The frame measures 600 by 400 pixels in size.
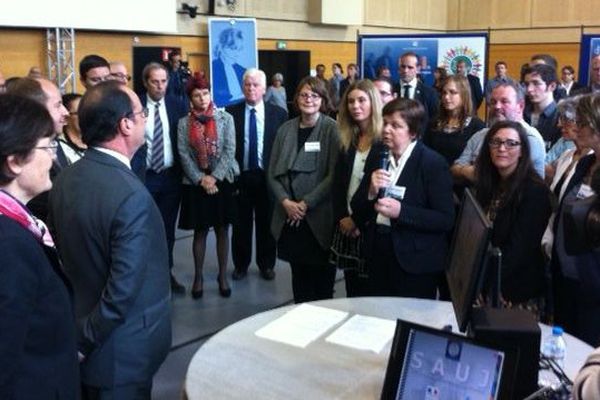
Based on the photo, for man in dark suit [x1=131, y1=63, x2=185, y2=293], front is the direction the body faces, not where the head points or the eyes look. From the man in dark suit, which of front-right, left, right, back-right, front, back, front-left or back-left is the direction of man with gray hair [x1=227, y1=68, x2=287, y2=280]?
left

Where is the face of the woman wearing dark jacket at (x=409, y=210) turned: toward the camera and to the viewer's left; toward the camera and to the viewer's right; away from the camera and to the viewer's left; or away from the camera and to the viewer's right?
toward the camera and to the viewer's left

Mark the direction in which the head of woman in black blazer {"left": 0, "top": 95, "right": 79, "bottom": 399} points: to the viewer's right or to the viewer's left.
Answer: to the viewer's right

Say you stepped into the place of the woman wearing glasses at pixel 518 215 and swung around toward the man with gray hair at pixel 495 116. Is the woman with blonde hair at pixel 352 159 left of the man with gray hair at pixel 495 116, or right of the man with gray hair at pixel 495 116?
left

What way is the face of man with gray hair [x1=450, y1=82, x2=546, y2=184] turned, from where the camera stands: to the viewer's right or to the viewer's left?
to the viewer's left

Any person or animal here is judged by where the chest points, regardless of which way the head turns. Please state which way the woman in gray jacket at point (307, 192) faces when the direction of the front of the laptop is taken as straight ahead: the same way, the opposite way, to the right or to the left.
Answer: the same way

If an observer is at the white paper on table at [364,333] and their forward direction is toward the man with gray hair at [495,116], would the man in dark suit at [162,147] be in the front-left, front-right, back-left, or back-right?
front-left

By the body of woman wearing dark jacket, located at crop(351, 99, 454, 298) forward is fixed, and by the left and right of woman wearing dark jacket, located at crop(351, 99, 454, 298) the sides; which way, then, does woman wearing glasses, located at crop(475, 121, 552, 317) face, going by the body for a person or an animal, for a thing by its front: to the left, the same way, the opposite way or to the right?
the same way

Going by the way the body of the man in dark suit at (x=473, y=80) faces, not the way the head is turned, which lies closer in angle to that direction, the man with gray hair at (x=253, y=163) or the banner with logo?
the man with gray hair

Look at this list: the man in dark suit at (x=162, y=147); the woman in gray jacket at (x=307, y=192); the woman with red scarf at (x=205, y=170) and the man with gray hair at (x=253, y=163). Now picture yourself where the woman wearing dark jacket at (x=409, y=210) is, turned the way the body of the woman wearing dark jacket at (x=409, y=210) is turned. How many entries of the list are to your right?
4

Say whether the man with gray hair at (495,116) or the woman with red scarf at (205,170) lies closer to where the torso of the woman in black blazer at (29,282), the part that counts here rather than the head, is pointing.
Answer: the man with gray hair

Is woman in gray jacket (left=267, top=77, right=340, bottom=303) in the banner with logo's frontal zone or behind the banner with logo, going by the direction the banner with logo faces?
frontal zone

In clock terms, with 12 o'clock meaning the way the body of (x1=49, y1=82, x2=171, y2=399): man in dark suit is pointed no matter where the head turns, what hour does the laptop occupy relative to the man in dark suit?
The laptop is roughly at 3 o'clock from the man in dark suit.

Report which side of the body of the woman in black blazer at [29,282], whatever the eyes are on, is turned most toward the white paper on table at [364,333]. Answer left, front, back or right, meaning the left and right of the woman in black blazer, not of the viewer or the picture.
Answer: front

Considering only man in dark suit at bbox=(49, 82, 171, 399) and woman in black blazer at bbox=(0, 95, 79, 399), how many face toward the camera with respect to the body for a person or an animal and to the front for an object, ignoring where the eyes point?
0

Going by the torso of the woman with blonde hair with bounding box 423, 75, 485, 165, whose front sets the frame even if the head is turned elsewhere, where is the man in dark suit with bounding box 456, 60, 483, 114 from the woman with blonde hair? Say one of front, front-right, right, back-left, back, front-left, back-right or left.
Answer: back-right

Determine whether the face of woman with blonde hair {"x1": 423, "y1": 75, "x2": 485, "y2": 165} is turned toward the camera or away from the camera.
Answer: toward the camera

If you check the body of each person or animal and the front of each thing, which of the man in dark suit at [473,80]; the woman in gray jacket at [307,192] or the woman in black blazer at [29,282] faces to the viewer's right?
the woman in black blazer

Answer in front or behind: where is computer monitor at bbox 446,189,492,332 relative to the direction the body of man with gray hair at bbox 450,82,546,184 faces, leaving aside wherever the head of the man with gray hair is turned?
in front

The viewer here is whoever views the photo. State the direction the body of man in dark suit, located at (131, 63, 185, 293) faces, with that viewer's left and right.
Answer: facing the viewer

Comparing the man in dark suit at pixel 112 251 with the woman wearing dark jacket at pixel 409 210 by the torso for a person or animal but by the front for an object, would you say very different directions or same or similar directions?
very different directions

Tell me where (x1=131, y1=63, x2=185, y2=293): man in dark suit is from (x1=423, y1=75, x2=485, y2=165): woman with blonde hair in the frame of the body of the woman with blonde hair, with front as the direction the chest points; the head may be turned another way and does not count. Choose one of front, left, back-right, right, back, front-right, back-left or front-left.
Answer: front-right
